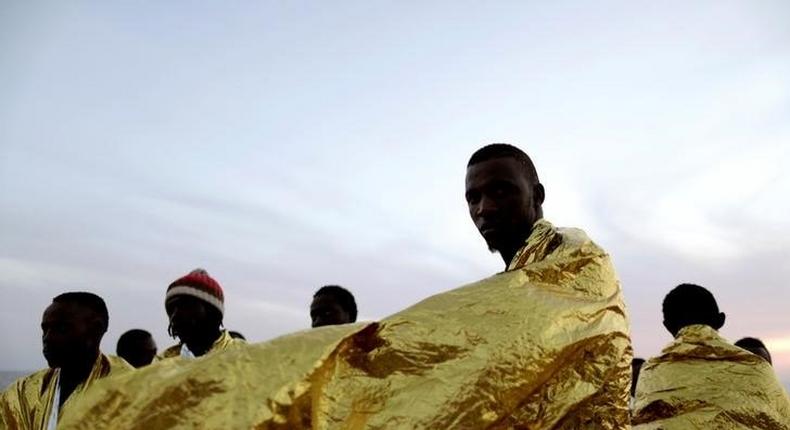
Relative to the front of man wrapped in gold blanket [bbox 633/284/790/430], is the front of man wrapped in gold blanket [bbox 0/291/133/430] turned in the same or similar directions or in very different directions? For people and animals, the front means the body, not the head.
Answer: very different directions

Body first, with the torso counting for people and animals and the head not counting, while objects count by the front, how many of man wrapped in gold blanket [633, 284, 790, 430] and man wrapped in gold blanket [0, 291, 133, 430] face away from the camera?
1

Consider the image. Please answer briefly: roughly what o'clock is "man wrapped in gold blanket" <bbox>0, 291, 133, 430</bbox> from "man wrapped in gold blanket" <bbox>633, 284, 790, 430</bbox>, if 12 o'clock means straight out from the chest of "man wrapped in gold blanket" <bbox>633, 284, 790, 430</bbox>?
"man wrapped in gold blanket" <bbox>0, 291, 133, 430</bbox> is roughly at 8 o'clock from "man wrapped in gold blanket" <bbox>633, 284, 790, 430</bbox>.

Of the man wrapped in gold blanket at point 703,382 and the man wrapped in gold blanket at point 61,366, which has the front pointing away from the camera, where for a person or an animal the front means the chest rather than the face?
the man wrapped in gold blanket at point 703,382

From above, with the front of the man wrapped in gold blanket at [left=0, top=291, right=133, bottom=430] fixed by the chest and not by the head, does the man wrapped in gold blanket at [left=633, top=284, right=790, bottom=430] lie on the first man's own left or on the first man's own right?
on the first man's own left

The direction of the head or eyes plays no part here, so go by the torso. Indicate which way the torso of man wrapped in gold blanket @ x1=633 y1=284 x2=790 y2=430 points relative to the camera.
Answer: away from the camera
